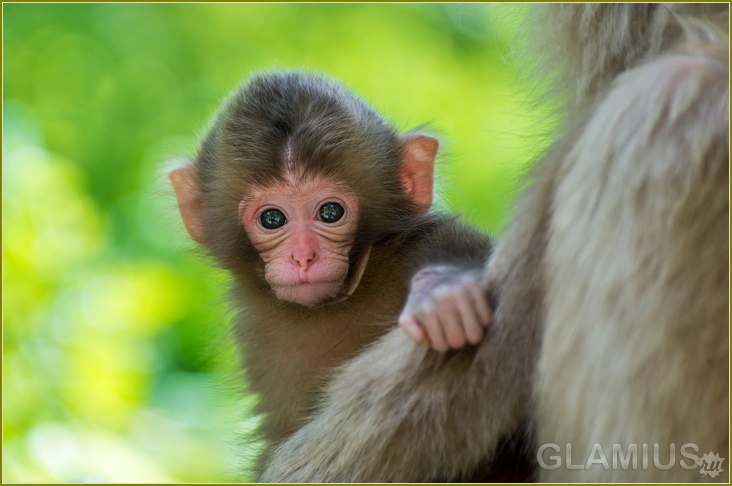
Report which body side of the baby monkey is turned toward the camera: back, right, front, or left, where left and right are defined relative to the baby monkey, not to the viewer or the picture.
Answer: front
